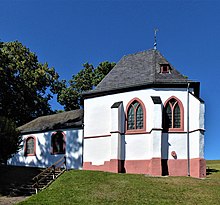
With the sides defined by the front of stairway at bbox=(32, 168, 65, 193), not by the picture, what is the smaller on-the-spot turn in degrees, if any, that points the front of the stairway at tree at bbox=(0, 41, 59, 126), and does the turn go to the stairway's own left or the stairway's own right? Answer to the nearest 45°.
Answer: approximately 135° to the stairway's own right

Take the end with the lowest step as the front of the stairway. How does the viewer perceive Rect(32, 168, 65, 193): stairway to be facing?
facing the viewer and to the left of the viewer

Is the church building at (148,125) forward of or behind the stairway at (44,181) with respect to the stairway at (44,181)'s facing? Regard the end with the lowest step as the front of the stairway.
behind
